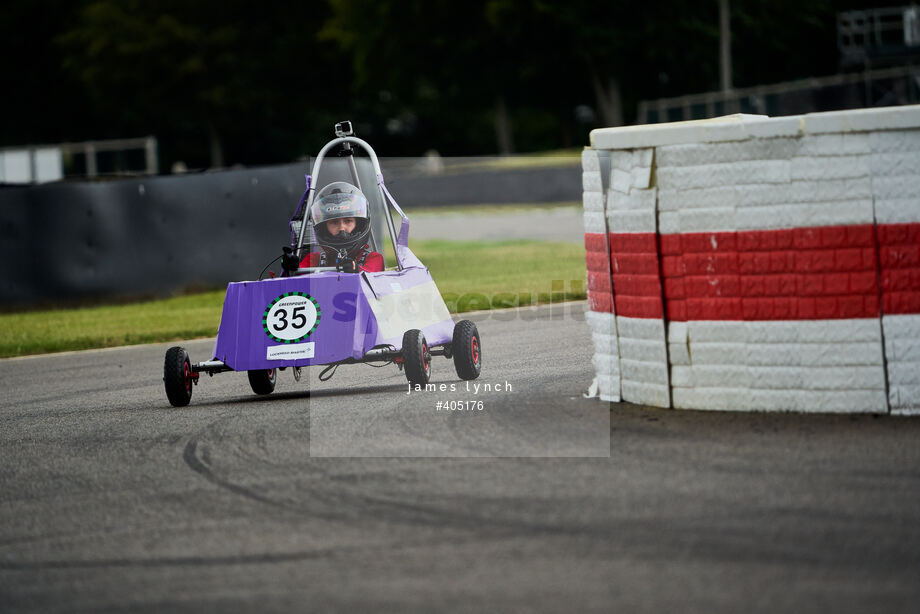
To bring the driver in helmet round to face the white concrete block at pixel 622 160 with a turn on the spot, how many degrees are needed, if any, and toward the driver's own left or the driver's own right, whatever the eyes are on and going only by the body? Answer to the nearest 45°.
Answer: approximately 45° to the driver's own left

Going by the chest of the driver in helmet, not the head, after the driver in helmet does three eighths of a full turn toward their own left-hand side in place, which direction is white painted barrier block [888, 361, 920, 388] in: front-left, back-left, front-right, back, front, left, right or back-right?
right

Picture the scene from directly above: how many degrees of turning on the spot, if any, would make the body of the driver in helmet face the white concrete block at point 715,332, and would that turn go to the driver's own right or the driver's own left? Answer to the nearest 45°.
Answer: approximately 45° to the driver's own left

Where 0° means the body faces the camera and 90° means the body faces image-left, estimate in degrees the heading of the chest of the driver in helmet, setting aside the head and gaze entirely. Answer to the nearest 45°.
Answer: approximately 0°

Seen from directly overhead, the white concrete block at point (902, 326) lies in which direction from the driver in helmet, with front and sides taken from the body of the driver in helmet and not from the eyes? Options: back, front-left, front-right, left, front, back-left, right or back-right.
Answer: front-left

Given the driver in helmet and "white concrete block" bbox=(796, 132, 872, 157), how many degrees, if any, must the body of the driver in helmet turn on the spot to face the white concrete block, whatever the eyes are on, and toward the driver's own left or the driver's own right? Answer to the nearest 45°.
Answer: approximately 45° to the driver's own left

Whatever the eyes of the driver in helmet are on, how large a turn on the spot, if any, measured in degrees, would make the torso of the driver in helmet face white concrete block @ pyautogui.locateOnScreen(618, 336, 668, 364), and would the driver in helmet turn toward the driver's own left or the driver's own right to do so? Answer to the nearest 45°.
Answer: approximately 45° to the driver's own left

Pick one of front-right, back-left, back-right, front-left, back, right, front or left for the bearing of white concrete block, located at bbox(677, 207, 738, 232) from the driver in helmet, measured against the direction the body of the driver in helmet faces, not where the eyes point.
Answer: front-left

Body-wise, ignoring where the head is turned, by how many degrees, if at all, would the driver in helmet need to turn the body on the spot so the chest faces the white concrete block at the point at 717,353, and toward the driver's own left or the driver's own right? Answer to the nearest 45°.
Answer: approximately 45° to the driver's own left

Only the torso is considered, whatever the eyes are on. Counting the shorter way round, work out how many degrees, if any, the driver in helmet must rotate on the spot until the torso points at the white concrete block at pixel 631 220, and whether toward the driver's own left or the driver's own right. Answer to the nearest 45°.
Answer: approximately 45° to the driver's own left

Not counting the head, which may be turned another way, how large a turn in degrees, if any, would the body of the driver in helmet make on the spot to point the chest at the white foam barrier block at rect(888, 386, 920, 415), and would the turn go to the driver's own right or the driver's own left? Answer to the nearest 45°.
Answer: approximately 45° to the driver's own left
